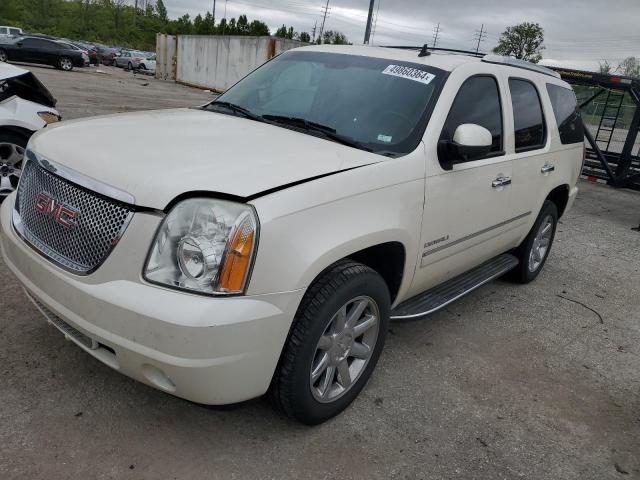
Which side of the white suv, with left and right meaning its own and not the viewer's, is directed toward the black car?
right

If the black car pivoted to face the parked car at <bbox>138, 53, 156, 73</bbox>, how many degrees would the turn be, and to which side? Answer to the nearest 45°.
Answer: approximately 135° to its right

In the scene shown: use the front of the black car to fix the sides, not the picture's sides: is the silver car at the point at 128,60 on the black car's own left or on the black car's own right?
on the black car's own right

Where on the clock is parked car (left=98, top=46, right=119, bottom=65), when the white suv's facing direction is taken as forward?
The parked car is roughly at 4 o'clock from the white suv.

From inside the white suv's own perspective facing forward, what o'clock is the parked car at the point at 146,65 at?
The parked car is roughly at 4 o'clock from the white suv.

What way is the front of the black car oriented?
to the viewer's left
